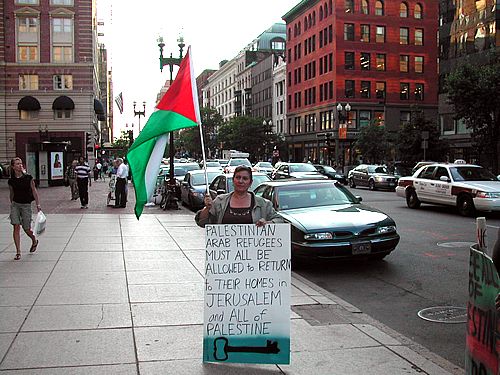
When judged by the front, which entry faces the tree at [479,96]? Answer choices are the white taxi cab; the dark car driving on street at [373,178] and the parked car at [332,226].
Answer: the dark car driving on street at [373,178]

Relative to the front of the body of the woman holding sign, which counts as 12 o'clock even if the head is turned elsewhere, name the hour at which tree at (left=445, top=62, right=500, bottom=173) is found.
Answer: The tree is roughly at 7 o'clock from the woman holding sign.

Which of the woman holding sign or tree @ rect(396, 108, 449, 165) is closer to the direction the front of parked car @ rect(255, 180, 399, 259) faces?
the woman holding sign

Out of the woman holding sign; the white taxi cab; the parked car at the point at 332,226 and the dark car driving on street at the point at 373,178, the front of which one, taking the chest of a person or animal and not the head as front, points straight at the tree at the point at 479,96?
the dark car driving on street at the point at 373,178

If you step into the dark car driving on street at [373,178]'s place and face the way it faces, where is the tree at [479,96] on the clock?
The tree is roughly at 12 o'clock from the dark car driving on street.

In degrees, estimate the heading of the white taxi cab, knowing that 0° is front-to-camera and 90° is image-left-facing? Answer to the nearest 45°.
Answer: approximately 315°

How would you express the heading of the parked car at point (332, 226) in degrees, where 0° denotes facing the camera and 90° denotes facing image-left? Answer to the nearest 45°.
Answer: approximately 315°

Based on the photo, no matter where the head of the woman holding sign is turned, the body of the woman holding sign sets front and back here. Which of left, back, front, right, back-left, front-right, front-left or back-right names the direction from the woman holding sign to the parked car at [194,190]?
back
